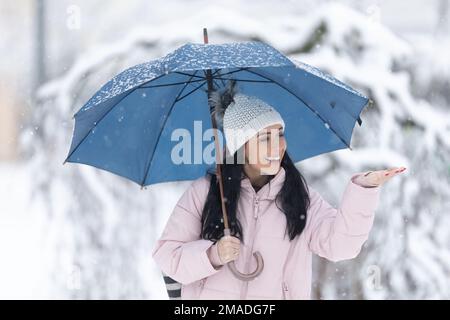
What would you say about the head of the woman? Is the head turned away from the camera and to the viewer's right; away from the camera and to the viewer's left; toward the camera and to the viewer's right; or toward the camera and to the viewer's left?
toward the camera and to the viewer's right

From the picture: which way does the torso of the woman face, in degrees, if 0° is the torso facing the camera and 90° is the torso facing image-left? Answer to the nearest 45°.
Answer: approximately 0°
